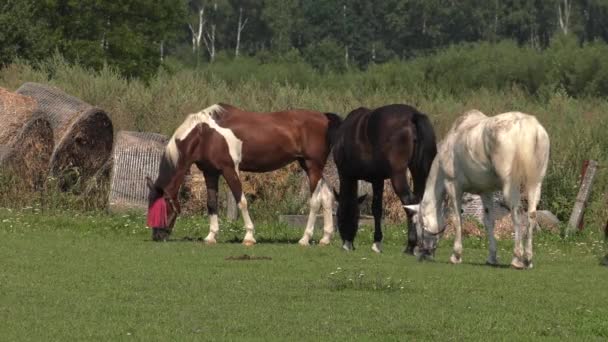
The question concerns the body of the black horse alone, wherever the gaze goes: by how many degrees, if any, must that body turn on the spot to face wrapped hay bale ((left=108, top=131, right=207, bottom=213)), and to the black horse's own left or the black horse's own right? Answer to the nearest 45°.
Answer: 0° — it already faces it

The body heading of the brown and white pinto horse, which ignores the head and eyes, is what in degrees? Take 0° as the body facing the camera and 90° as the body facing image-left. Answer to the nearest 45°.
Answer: approximately 90°

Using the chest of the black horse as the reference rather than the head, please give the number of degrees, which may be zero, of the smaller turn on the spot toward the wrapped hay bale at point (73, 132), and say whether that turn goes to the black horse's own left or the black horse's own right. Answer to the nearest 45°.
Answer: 0° — it already faces it

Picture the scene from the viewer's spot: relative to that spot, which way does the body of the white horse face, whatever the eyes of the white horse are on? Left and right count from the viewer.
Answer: facing away from the viewer and to the left of the viewer

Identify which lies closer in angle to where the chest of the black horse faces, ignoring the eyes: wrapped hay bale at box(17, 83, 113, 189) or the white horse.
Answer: the wrapped hay bale

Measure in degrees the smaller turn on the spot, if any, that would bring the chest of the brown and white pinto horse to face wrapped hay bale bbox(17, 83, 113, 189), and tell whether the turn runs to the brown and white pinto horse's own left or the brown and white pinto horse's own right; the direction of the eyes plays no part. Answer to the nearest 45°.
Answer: approximately 45° to the brown and white pinto horse's own right

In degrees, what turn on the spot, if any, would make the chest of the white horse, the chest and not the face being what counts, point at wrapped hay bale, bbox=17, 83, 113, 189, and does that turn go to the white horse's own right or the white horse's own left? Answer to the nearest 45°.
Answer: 0° — it already faces it

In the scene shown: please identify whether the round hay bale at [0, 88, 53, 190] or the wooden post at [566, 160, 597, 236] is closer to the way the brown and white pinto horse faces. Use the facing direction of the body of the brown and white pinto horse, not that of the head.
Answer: the round hay bale

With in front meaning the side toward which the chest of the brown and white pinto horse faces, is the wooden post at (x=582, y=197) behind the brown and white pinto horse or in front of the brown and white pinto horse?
behind

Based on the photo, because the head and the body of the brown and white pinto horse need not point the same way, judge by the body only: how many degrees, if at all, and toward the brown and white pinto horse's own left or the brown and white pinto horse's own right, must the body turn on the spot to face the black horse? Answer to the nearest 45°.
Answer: approximately 135° to the brown and white pinto horse's own left

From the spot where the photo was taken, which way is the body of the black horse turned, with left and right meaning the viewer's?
facing away from the viewer and to the left of the viewer
